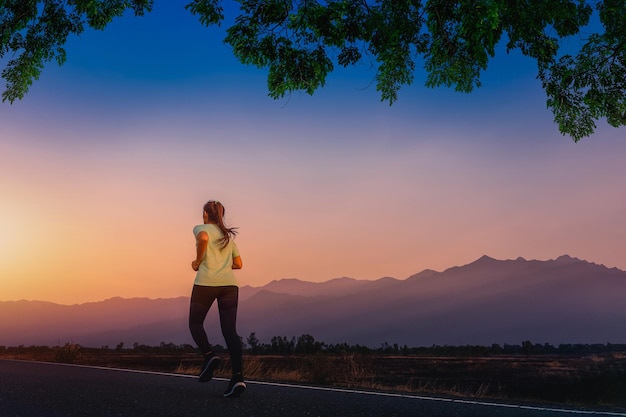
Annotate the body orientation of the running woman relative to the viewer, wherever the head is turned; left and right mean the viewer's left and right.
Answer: facing away from the viewer and to the left of the viewer
